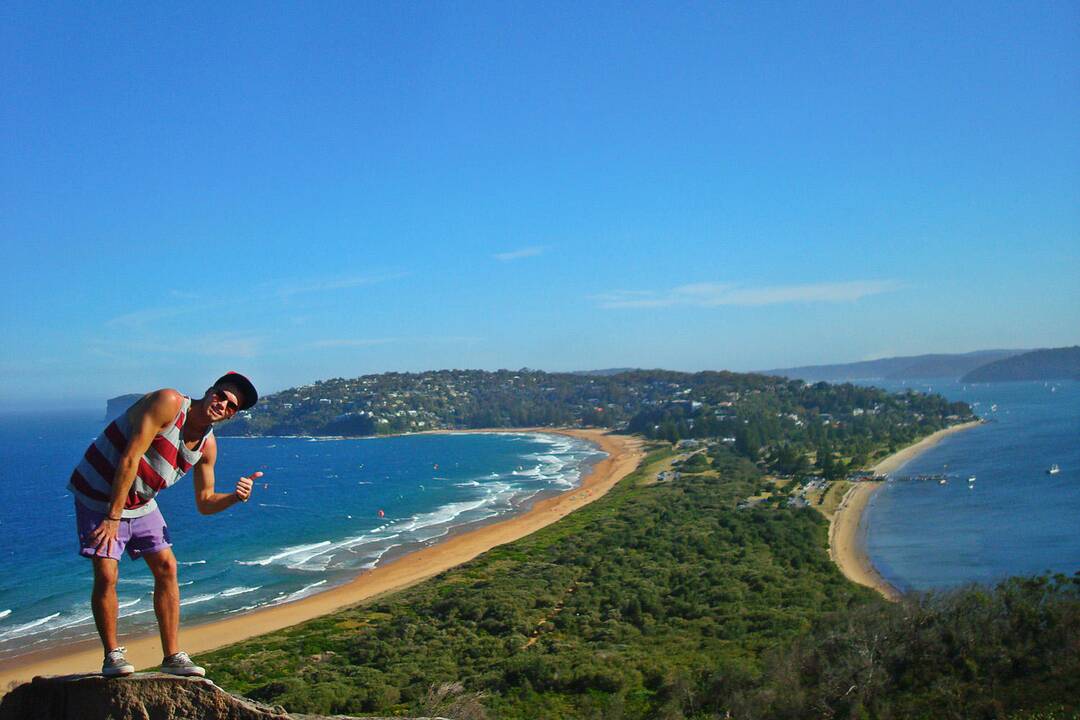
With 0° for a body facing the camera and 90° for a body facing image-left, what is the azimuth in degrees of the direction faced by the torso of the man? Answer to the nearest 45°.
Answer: approximately 315°
